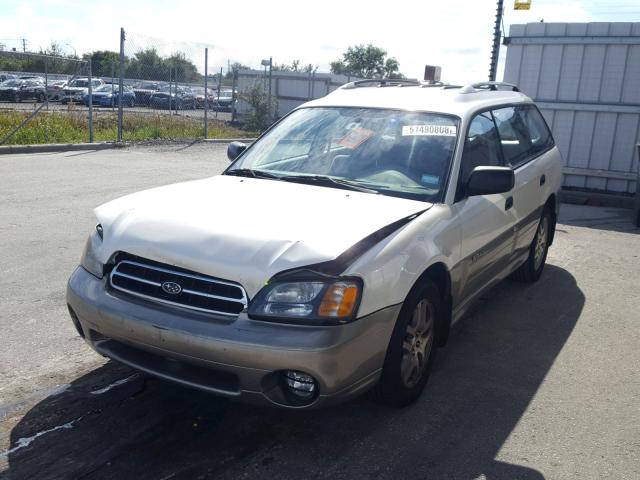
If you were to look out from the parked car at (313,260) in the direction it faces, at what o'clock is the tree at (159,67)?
The tree is roughly at 4 o'clock from the parked car.

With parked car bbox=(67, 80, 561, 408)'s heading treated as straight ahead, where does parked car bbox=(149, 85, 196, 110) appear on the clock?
parked car bbox=(149, 85, 196, 110) is roughly at 4 o'clock from parked car bbox=(67, 80, 561, 408).

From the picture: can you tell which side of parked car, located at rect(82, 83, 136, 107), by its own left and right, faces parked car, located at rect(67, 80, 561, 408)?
left

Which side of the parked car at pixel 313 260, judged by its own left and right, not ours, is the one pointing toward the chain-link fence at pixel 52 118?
right

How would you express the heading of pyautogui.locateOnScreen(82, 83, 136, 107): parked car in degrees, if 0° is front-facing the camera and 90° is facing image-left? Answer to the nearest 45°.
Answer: approximately 90°

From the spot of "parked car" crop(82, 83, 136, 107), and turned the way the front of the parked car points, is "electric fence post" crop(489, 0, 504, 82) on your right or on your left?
on your left

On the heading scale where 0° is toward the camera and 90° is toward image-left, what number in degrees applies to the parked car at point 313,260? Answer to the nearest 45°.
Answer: approximately 45°

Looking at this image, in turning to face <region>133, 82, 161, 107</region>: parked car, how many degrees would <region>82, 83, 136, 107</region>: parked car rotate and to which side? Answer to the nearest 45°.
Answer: approximately 135° to its left

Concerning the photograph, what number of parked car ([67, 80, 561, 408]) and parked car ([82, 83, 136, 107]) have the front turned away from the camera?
0
